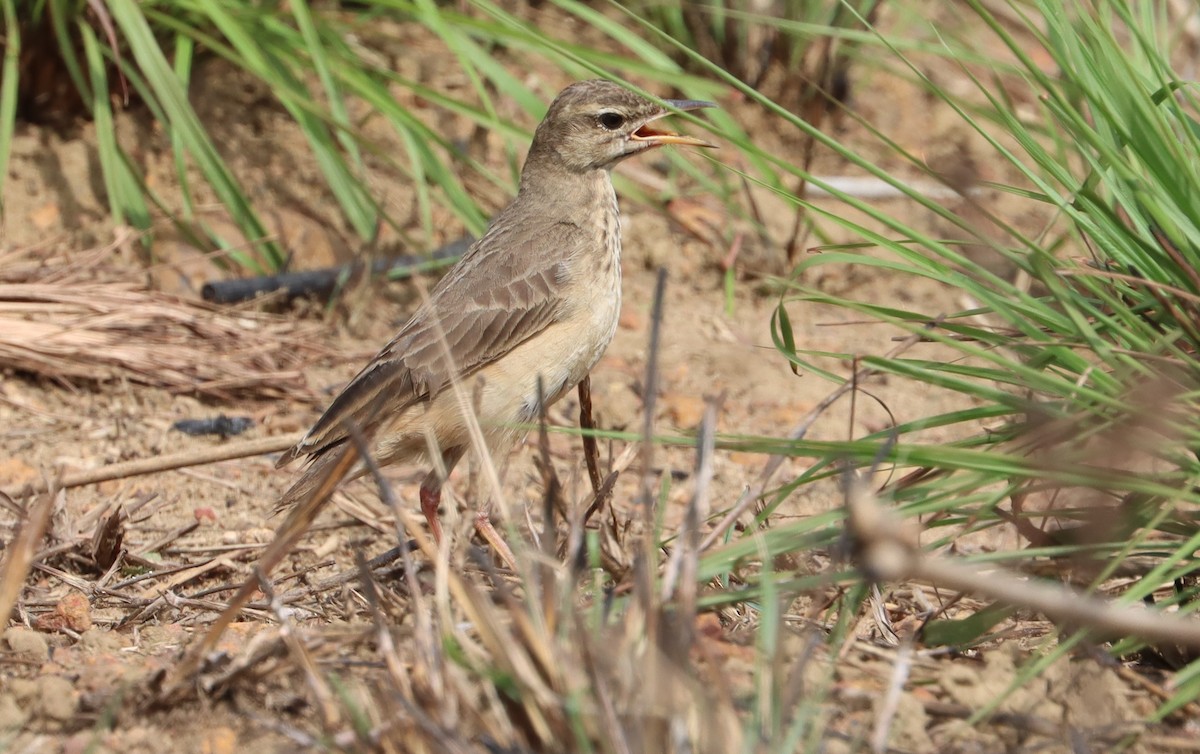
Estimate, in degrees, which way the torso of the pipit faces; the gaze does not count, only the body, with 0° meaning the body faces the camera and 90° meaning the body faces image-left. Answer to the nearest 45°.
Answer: approximately 270°

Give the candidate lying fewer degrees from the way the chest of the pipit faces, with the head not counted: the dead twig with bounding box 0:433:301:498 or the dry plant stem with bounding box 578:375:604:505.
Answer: the dry plant stem

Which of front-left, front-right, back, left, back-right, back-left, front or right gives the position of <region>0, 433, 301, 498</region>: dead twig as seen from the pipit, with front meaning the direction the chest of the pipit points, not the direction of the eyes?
back-right
